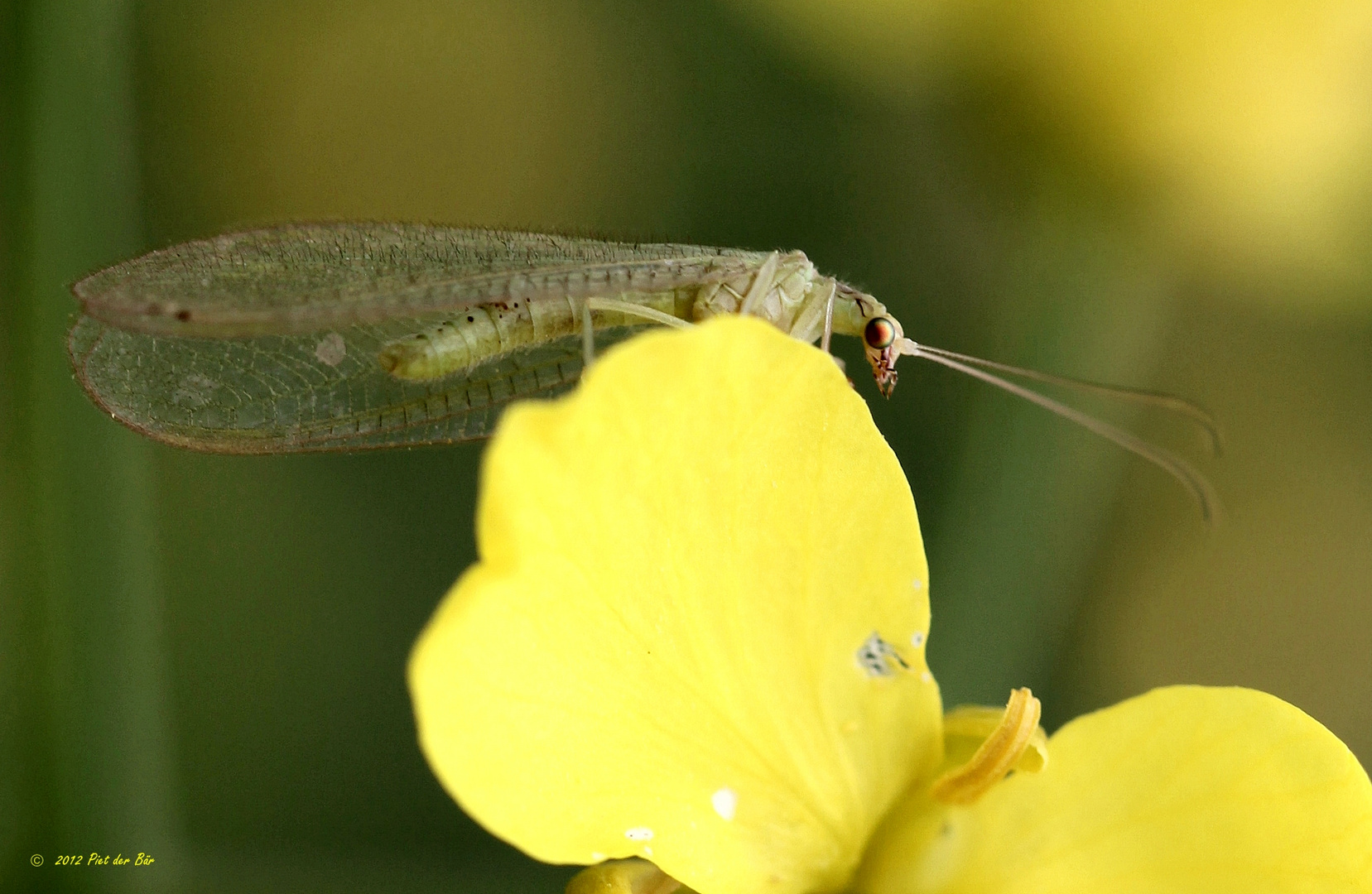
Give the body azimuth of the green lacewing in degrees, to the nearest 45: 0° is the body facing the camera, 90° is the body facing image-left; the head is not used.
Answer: approximately 270°
